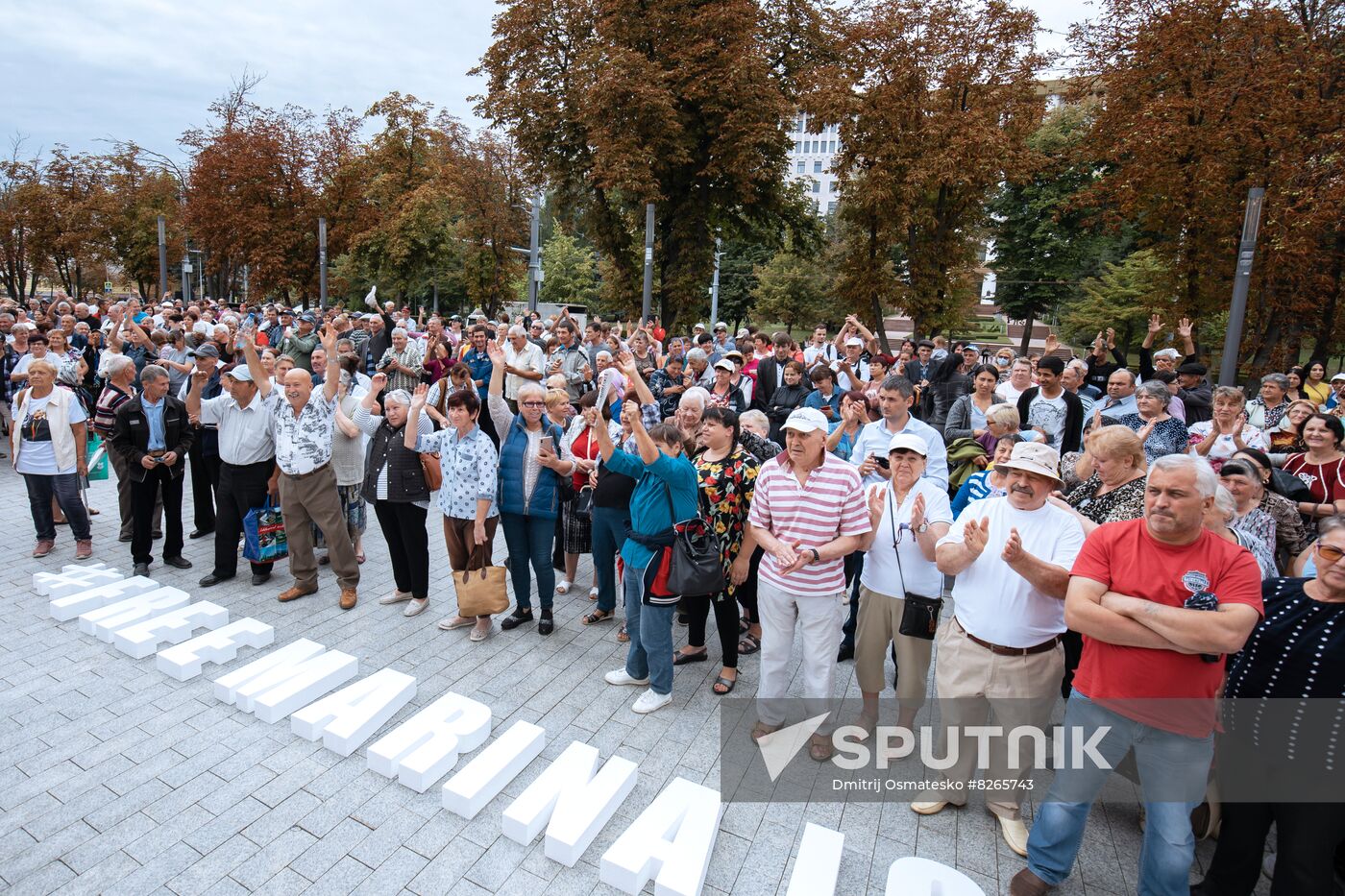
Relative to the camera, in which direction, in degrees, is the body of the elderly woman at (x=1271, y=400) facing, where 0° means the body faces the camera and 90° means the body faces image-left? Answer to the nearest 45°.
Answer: approximately 45°

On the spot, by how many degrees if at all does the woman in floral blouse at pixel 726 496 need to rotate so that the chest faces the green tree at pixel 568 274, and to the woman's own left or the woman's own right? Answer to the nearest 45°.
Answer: approximately 135° to the woman's own right

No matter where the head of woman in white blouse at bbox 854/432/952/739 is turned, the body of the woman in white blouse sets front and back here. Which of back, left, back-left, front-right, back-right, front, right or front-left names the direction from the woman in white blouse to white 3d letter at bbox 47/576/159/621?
right

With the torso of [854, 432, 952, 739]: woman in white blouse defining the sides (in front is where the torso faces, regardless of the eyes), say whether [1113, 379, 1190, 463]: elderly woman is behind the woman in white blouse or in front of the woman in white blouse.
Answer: behind

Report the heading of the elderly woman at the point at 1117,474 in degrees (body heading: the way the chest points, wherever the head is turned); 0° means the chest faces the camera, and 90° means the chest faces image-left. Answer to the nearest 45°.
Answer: approximately 45°

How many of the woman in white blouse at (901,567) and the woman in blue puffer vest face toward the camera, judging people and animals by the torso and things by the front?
2

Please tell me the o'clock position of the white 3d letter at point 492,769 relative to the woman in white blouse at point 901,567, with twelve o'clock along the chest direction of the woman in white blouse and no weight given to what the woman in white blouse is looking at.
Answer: The white 3d letter is roughly at 2 o'clock from the woman in white blouse.

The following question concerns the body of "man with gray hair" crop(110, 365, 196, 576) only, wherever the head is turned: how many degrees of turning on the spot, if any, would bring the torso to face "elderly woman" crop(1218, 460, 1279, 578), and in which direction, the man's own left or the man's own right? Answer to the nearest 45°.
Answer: approximately 45° to the man's own left

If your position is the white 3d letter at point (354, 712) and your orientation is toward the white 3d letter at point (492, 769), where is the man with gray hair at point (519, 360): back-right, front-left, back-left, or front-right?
back-left

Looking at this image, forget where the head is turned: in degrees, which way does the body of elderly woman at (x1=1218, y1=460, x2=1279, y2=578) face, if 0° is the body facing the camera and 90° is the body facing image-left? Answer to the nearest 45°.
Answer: approximately 45°

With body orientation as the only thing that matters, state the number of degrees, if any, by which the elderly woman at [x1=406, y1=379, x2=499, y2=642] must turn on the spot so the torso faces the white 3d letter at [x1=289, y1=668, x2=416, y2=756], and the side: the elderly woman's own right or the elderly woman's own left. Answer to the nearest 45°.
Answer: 0° — they already face it

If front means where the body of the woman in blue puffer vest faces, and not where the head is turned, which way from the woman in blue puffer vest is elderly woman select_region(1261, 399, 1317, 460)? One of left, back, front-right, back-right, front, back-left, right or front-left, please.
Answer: left
